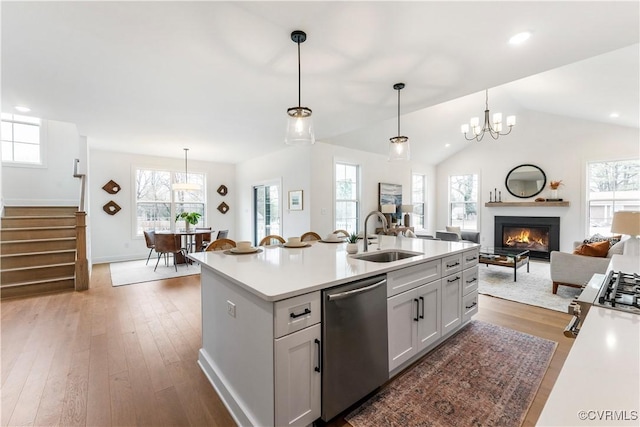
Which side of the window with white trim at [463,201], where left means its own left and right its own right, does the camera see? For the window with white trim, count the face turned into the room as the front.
front

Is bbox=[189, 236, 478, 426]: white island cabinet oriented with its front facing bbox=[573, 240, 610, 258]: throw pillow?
no

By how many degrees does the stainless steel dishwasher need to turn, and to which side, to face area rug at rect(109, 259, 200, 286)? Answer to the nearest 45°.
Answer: approximately 180°

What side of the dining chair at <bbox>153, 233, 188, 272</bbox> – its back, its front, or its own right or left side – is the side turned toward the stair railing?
back

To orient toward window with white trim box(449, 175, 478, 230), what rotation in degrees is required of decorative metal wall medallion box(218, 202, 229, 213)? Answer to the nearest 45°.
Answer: approximately 90° to its left

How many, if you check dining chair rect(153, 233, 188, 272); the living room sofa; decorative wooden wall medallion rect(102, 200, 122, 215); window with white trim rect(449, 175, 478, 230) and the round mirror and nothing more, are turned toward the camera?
3

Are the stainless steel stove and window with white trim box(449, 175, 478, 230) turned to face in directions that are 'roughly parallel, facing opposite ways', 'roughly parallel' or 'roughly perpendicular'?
roughly perpendicular

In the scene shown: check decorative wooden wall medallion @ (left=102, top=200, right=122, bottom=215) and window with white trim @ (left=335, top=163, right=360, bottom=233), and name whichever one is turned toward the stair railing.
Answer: the decorative wooden wall medallion

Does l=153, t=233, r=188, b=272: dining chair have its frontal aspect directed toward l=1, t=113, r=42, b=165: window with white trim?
no

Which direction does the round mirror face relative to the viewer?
toward the camera

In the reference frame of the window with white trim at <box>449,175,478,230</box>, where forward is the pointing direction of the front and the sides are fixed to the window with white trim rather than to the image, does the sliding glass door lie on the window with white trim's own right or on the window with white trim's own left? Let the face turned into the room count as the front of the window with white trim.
on the window with white trim's own right

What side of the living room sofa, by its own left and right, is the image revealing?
left

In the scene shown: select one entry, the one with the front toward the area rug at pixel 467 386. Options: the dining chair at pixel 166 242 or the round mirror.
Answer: the round mirror

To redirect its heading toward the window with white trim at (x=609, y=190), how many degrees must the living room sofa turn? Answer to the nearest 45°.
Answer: approximately 90° to its right

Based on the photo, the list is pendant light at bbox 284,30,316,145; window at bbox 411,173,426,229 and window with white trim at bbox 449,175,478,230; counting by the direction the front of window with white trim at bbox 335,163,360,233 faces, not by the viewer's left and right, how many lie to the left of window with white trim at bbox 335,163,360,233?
2

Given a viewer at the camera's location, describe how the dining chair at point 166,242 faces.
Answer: facing away from the viewer and to the right of the viewer

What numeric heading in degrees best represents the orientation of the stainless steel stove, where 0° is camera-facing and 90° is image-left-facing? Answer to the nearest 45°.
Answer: approximately 90°

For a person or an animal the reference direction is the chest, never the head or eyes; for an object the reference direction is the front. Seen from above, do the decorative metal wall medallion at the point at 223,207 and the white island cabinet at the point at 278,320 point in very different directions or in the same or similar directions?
same or similar directions

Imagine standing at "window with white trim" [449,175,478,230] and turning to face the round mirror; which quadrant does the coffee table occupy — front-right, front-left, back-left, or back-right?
front-right

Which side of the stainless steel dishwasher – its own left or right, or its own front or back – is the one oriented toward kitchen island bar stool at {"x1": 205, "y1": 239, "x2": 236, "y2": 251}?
back

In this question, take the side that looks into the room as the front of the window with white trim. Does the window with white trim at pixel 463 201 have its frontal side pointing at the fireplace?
no

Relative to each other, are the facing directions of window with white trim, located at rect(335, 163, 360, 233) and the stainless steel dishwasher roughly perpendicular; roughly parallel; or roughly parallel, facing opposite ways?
roughly parallel
